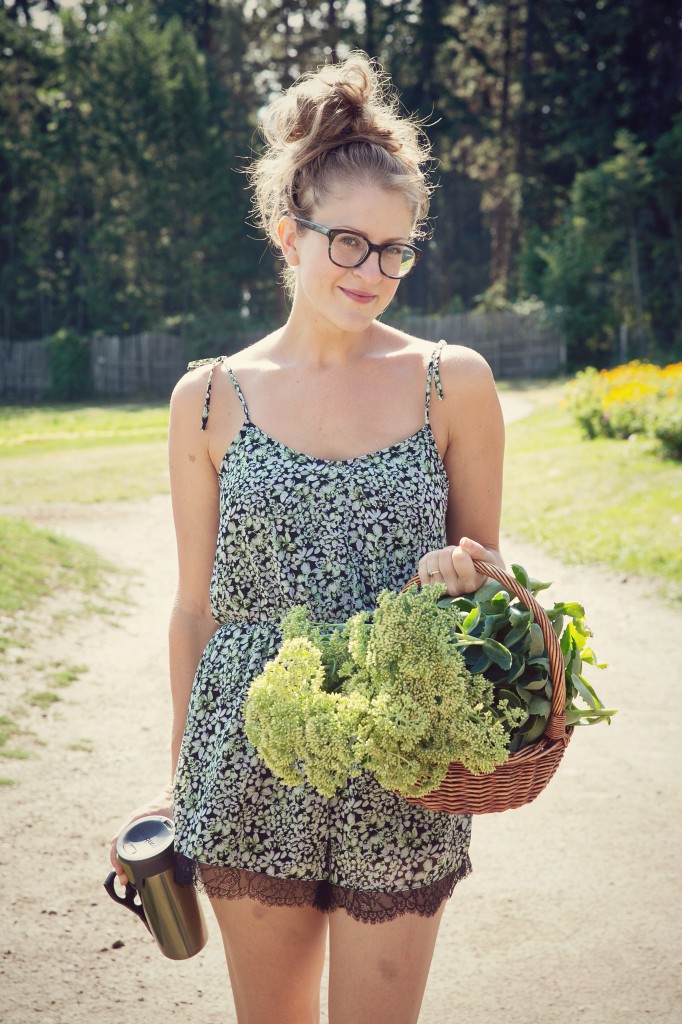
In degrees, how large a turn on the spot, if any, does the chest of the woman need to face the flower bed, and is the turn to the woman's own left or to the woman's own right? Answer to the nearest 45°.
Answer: approximately 180°

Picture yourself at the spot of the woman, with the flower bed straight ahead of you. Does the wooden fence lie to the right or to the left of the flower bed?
left

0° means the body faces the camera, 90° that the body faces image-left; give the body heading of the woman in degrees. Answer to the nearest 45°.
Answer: approximately 0°

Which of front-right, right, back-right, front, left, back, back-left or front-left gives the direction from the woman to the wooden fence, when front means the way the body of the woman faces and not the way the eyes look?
back

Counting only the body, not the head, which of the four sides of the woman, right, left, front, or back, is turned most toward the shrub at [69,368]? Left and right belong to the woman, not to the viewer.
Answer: back
